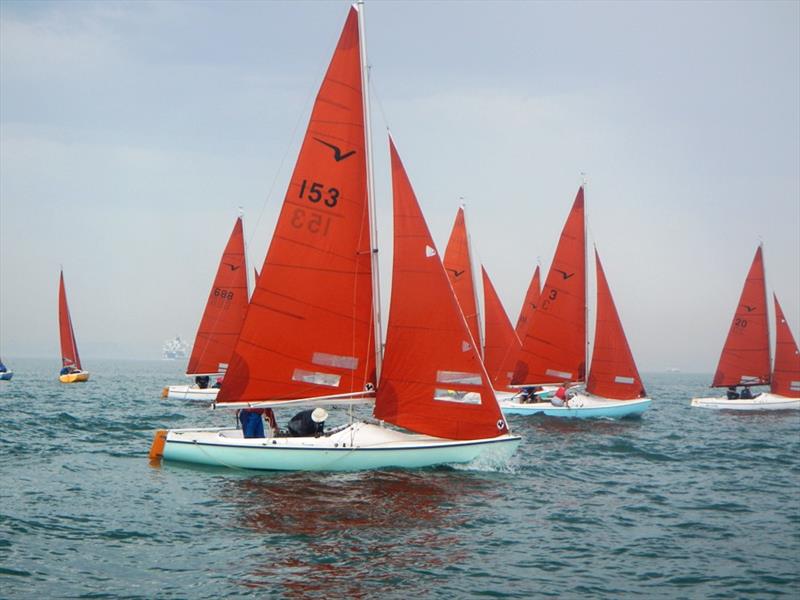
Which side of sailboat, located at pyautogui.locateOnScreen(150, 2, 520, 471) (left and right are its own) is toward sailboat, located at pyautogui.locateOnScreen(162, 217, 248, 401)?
left

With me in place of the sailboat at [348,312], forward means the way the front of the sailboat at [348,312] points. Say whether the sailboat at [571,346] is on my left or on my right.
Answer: on my left

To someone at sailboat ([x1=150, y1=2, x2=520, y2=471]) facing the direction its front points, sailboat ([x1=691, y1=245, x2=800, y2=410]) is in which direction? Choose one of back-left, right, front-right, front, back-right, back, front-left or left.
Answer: front-left

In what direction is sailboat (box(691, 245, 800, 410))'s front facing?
to the viewer's right

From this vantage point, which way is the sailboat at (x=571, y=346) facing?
to the viewer's right

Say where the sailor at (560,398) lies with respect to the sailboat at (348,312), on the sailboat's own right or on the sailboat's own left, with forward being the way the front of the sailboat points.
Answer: on the sailboat's own left

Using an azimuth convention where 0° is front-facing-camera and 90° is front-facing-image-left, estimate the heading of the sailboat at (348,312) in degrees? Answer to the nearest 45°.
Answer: approximately 270°

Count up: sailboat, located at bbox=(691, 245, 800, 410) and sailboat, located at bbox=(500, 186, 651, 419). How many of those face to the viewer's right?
2
